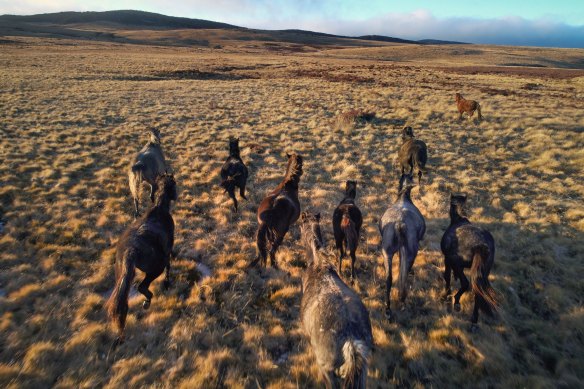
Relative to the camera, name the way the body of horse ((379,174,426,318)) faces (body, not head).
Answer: away from the camera

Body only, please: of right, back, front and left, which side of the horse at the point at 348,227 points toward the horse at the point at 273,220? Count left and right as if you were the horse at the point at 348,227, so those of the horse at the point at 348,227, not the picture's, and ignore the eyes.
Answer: left

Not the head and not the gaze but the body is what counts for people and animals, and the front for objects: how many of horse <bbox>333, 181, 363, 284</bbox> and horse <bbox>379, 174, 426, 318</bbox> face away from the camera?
2

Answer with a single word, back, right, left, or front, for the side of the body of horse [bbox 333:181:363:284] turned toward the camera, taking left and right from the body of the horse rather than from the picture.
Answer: back

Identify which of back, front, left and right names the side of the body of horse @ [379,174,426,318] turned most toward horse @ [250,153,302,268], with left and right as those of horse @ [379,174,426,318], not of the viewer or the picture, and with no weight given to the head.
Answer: left

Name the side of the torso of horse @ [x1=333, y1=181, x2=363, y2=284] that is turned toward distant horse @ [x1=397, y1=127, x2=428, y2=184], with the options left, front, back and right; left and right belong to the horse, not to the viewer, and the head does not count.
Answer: front

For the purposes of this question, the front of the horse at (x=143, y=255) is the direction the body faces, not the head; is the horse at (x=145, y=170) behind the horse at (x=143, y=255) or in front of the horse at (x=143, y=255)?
in front

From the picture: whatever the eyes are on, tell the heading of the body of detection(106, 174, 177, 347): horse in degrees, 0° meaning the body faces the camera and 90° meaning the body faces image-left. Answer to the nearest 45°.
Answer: approximately 225°

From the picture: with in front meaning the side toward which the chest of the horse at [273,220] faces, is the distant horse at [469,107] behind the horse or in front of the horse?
in front
